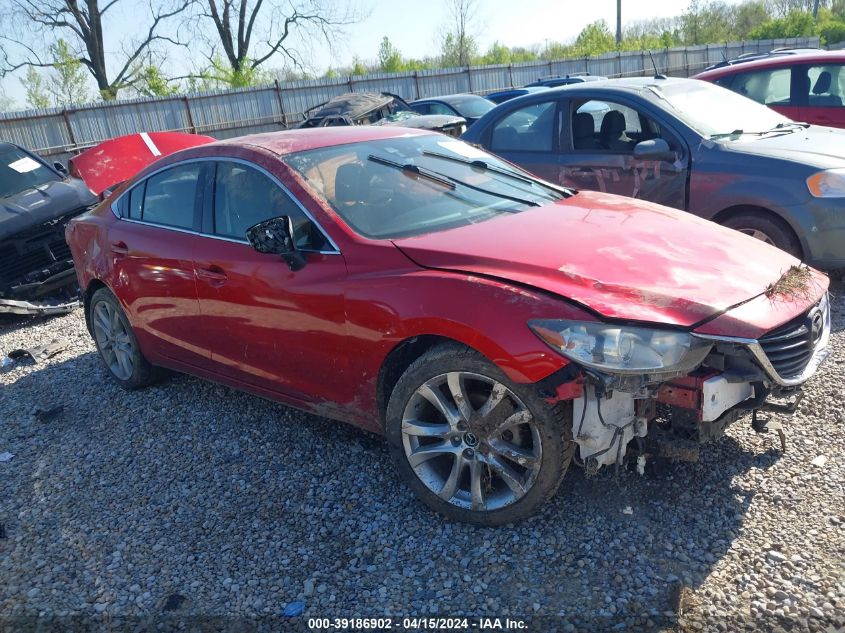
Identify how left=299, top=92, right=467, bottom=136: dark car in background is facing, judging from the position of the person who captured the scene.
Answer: facing the viewer and to the right of the viewer

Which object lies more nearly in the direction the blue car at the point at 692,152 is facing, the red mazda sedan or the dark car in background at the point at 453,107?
the red mazda sedan

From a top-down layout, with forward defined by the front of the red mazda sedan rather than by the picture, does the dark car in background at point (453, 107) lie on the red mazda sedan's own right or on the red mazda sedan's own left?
on the red mazda sedan's own left

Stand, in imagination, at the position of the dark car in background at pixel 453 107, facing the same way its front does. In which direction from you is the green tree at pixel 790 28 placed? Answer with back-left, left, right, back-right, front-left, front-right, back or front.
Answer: left

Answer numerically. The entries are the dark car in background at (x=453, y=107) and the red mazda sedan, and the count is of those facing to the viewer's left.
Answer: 0

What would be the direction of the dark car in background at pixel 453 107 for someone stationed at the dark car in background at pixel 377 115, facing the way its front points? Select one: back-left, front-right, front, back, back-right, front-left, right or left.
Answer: left

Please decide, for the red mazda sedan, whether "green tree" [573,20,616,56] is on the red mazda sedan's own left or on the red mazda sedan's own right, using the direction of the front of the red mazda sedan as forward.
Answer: on the red mazda sedan's own left

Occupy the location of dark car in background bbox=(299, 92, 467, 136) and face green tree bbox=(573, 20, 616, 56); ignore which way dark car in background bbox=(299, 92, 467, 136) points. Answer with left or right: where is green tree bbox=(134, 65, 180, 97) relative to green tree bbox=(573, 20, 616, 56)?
left

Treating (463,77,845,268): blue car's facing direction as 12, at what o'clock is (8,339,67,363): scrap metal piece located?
The scrap metal piece is roughly at 4 o'clock from the blue car.

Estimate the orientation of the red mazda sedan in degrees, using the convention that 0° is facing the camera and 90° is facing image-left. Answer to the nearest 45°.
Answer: approximately 315°

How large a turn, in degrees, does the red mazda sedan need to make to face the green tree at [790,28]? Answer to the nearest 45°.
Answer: approximately 90° to its left

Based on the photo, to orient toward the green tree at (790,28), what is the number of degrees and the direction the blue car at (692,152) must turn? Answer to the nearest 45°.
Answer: approximately 135° to its left
